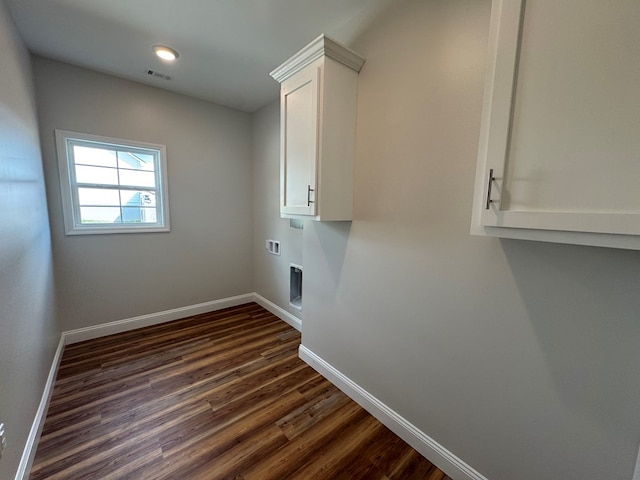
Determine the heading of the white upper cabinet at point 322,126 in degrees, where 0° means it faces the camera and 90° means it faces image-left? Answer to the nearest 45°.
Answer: approximately 45°

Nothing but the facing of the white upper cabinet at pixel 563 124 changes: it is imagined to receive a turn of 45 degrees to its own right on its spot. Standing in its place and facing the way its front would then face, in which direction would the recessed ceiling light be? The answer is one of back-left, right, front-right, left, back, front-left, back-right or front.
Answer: front-right

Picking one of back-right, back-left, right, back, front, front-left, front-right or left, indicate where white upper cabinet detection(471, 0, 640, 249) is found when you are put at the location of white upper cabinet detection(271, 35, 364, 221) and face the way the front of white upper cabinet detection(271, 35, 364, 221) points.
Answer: left

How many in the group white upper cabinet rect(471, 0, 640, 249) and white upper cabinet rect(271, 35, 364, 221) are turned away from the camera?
0

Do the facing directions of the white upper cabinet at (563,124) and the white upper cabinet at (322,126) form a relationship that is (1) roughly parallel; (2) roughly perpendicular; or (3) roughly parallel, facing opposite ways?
roughly parallel
